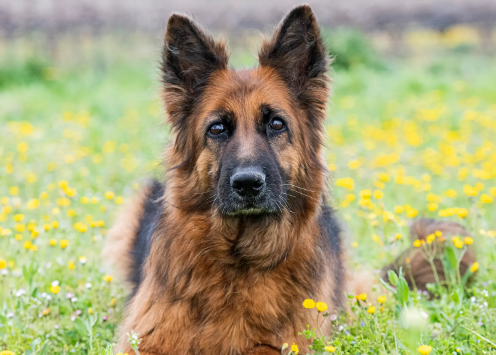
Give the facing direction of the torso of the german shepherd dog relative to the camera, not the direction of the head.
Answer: toward the camera
